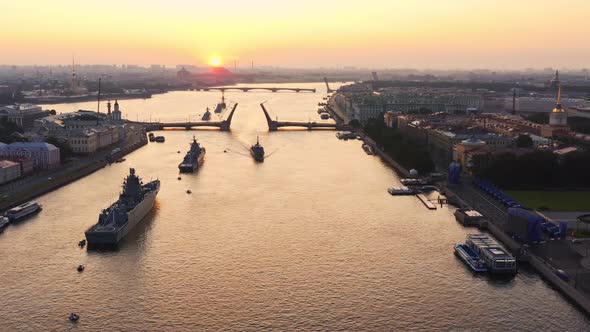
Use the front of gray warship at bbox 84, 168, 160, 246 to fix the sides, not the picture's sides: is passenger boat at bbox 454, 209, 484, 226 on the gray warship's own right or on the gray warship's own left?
on the gray warship's own right

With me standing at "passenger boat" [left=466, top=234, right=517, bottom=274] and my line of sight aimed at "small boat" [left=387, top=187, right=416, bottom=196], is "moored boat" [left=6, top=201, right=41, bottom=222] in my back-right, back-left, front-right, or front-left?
front-left

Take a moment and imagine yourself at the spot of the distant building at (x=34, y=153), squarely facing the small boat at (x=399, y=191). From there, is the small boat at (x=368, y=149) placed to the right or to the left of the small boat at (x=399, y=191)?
left

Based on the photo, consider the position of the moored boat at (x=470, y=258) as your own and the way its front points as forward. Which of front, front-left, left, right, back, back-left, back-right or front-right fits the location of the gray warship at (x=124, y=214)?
front-left

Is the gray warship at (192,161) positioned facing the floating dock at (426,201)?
no

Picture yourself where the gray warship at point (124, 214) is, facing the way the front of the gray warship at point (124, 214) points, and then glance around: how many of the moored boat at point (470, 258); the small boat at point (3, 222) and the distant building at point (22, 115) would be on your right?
1

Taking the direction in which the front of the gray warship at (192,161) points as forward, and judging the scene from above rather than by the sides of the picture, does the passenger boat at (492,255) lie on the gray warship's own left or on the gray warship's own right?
on the gray warship's own right

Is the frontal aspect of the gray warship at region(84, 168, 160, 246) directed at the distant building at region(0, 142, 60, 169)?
no

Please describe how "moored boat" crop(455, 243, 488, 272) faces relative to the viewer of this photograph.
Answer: facing away from the viewer and to the left of the viewer
